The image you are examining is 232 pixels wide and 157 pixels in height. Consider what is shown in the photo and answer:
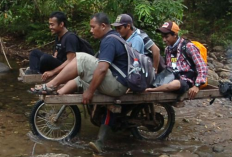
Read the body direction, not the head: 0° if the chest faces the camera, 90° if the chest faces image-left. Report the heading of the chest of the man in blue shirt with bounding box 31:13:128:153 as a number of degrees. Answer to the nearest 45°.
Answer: approximately 90°

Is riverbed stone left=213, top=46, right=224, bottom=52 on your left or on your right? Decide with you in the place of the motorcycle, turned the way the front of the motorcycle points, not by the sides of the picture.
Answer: on your right

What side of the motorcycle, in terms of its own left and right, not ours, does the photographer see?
left

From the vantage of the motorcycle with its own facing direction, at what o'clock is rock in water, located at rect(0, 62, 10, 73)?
The rock in water is roughly at 2 o'clock from the motorcycle.

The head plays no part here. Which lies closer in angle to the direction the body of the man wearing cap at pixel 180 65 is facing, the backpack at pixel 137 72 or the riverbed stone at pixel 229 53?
the backpack

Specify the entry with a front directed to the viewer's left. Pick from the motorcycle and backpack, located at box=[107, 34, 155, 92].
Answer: the motorcycle

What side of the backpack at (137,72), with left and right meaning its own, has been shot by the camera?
right
